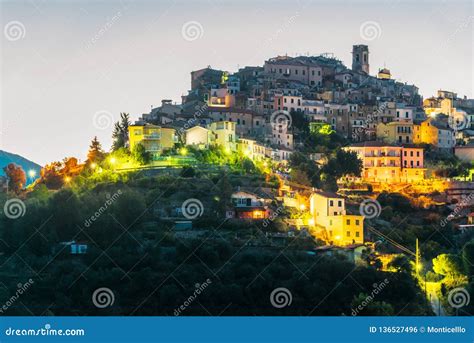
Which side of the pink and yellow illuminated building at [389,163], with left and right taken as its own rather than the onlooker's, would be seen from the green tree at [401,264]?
front

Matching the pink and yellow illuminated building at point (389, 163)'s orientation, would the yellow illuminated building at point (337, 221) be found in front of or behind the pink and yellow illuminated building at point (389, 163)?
in front

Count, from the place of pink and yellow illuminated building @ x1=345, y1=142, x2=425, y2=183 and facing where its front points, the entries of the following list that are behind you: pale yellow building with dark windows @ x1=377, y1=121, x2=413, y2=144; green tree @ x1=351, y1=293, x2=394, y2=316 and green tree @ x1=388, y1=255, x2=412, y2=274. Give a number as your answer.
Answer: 1

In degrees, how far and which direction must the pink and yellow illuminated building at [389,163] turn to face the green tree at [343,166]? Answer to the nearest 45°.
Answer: approximately 45° to its right

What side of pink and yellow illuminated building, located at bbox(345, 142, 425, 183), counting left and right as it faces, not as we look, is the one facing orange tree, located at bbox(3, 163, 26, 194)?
right

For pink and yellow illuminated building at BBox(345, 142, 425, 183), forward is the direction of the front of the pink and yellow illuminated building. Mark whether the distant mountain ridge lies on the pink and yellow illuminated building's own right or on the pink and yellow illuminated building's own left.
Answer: on the pink and yellow illuminated building's own right

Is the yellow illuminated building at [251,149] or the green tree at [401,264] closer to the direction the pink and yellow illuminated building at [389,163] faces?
the green tree

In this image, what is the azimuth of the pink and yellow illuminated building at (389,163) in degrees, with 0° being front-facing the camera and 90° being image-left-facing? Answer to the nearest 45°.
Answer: approximately 0°

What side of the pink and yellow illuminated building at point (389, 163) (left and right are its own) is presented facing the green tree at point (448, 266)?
front

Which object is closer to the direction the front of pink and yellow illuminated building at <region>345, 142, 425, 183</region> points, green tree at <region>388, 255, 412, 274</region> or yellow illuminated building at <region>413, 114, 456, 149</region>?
the green tree

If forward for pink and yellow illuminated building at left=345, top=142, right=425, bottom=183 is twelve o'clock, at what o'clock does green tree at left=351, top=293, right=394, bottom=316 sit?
The green tree is roughly at 12 o'clock from the pink and yellow illuminated building.

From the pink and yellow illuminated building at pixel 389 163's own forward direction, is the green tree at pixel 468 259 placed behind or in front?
in front

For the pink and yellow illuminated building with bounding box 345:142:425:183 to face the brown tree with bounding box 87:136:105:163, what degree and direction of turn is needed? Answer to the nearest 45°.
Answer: approximately 90° to its right
